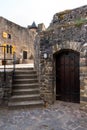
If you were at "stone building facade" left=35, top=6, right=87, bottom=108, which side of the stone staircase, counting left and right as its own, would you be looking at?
left

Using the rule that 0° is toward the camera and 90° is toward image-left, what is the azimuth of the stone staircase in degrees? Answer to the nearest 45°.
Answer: approximately 0°

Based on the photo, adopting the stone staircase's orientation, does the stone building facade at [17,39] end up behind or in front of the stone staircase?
behind
